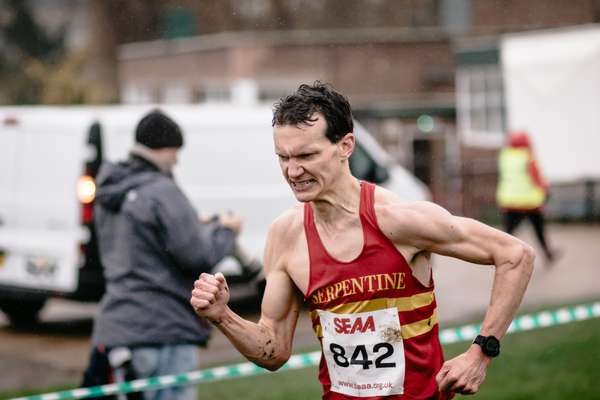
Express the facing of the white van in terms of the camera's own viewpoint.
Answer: facing away from the viewer and to the right of the viewer

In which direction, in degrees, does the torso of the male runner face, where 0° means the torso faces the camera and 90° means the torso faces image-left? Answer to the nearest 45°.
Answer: approximately 45°

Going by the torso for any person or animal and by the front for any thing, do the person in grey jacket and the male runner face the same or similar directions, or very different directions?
very different directions

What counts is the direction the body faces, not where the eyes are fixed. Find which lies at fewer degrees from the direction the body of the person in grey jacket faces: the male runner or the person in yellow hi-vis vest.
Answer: the person in yellow hi-vis vest

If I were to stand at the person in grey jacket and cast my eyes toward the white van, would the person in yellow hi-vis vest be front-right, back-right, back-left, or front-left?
front-right

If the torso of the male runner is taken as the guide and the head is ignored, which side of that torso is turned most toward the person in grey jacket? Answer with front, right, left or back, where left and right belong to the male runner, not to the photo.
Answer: right

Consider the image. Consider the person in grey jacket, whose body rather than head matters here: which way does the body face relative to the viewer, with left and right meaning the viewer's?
facing away from the viewer and to the right of the viewer

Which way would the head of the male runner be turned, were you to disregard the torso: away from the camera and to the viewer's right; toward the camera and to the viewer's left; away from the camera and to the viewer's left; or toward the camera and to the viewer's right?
toward the camera and to the viewer's left

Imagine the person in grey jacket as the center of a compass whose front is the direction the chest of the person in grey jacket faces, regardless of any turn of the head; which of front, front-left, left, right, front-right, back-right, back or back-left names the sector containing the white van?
front-left

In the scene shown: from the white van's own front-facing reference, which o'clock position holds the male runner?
The male runner is roughly at 4 o'clock from the white van.

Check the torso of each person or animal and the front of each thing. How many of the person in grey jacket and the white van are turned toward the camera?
0

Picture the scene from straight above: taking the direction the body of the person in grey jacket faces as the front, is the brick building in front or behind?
in front

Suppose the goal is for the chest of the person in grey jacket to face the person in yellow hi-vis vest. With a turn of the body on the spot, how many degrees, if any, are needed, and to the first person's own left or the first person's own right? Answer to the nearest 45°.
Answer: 0° — they already face them
